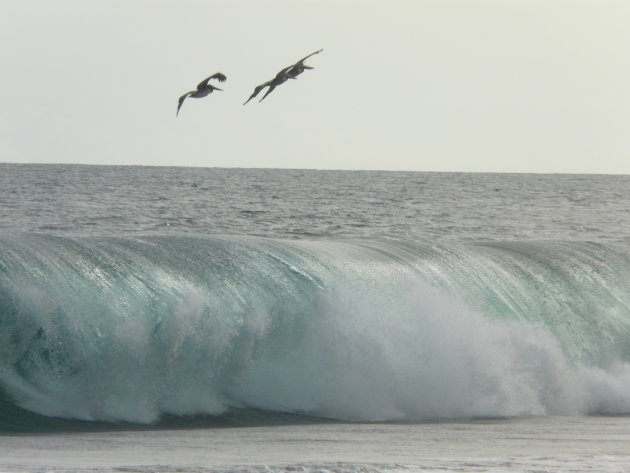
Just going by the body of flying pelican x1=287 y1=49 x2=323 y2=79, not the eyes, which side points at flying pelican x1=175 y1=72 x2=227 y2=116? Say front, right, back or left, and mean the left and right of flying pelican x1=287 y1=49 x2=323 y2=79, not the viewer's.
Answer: back

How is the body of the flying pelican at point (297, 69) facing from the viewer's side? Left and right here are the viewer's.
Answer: facing to the right of the viewer
